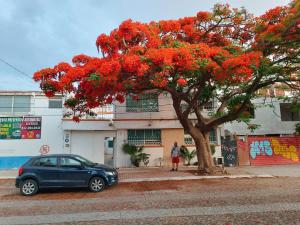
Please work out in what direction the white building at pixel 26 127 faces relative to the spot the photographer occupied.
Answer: facing the viewer

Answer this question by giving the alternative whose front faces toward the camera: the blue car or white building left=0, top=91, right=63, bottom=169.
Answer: the white building

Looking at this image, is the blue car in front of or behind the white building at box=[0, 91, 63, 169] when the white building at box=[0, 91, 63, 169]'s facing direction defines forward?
in front

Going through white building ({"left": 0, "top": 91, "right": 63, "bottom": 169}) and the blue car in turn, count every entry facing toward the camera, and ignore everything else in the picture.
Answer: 1

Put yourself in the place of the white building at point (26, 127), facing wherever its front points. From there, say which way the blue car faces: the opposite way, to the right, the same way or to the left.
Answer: to the left

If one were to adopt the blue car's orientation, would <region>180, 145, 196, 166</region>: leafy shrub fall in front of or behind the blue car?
in front

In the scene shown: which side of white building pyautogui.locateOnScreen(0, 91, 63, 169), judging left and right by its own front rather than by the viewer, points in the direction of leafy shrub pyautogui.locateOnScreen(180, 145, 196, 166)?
left

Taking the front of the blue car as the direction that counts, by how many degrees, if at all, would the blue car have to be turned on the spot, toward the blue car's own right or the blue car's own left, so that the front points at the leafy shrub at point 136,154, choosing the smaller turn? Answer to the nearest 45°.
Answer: approximately 45° to the blue car's own left

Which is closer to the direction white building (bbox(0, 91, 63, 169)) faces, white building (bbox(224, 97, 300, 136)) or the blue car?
the blue car

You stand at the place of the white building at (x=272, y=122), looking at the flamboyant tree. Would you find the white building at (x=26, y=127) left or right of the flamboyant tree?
right

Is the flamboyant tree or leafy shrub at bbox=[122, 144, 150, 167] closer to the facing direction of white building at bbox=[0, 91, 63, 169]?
the flamboyant tree

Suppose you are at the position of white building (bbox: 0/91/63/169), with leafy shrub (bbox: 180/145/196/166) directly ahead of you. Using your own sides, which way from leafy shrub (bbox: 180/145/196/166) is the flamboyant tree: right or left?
right

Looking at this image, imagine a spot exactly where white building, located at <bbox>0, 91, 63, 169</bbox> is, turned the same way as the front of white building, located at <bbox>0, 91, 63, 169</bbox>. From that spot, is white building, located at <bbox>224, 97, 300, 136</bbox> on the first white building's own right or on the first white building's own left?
on the first white building's own left

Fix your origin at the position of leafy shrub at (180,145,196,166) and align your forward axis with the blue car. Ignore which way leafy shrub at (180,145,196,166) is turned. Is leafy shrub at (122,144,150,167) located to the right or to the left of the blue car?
right

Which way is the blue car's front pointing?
to the viewer's right

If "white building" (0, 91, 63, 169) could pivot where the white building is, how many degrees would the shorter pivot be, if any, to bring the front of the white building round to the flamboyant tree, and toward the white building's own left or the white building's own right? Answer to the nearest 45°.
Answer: approximately 45° to the white building's own left

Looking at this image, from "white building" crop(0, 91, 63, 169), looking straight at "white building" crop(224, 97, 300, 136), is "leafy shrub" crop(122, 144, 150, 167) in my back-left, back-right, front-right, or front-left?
front-right
